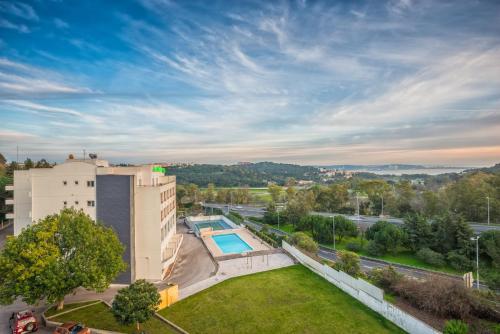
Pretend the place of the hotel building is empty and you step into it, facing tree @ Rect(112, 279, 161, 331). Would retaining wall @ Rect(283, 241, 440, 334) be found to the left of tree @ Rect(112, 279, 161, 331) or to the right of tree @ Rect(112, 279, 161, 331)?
left
